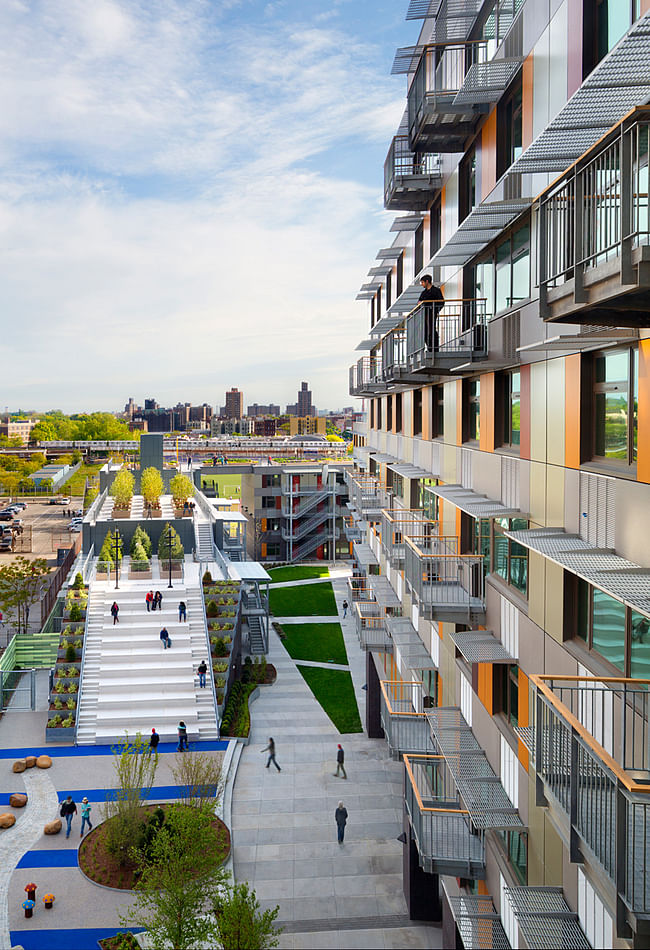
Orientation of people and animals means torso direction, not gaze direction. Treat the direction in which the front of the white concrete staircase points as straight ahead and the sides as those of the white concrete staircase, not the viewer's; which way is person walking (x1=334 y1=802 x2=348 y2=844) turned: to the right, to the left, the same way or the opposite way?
the opposite way

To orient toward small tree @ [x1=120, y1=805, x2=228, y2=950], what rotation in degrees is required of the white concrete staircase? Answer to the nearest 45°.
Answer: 0° — it already faces it

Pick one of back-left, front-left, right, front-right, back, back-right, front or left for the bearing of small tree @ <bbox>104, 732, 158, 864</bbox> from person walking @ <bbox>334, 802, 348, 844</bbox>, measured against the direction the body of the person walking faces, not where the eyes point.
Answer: left

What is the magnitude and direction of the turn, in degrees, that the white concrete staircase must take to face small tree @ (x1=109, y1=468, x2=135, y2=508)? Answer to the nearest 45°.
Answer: approximately 180°

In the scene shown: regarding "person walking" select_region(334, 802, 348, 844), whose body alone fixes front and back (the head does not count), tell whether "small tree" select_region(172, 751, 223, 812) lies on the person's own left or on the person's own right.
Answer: on the person's own left

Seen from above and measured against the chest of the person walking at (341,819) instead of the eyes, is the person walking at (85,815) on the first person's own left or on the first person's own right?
on the first person's own left

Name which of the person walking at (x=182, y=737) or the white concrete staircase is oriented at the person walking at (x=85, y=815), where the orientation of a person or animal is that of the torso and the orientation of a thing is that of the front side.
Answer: the white concrete staircase

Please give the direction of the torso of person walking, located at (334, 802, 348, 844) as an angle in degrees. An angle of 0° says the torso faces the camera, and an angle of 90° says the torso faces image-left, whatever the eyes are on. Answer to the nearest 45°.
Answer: approximately 180°

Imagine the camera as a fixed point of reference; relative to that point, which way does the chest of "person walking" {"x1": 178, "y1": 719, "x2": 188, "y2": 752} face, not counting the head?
away from the camera

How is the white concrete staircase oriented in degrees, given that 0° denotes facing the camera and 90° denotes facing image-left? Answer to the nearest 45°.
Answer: approximately 0°

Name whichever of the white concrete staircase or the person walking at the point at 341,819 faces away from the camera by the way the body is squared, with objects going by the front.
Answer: the person walking
